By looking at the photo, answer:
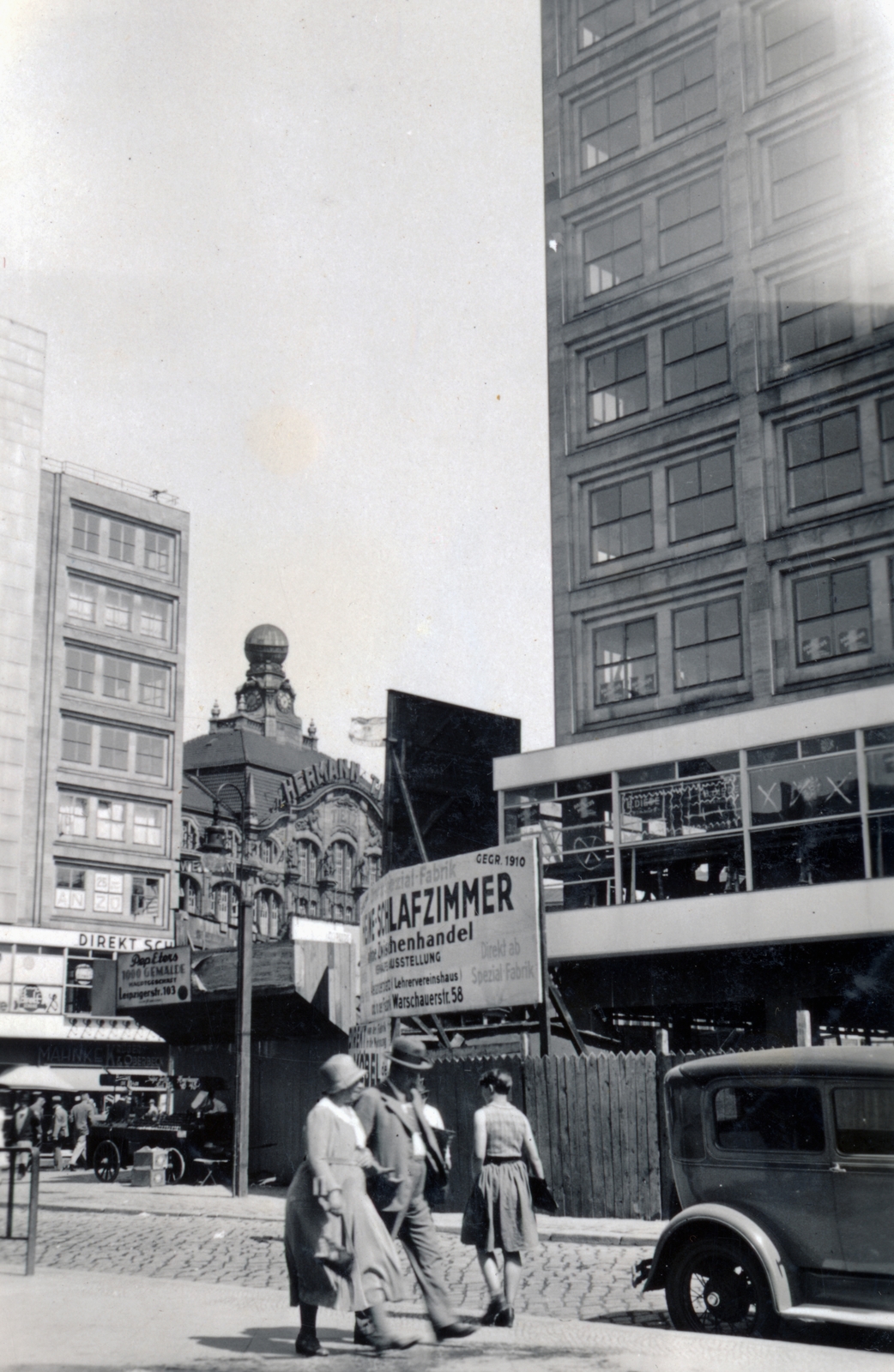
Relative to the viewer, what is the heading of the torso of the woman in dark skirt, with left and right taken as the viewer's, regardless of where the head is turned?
facing away from the viewer

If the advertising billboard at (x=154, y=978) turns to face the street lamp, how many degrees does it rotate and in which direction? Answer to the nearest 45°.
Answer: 0° — it already faces it

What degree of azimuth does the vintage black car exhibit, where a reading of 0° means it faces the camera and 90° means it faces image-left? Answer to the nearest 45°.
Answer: approximately 270°

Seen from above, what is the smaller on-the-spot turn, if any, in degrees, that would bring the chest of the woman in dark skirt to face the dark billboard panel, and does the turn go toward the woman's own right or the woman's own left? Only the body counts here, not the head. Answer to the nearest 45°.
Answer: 0° — they already face it

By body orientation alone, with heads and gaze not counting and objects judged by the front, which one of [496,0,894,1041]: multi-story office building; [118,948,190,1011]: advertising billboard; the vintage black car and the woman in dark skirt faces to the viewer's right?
the vintage black car

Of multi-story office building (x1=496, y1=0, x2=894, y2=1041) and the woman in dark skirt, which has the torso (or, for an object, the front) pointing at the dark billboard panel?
the woman in dark skirt
